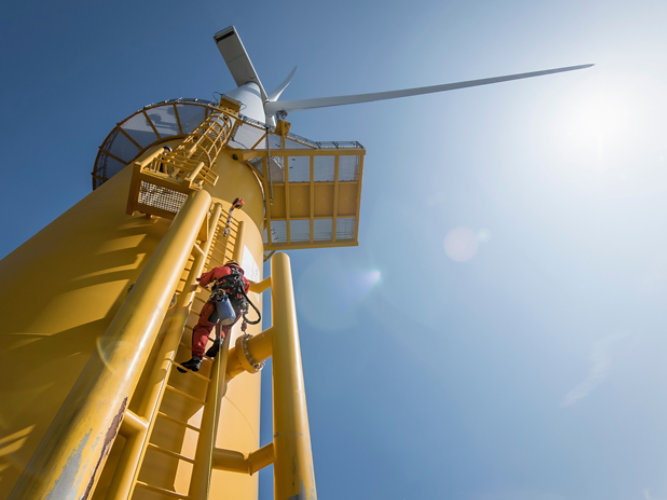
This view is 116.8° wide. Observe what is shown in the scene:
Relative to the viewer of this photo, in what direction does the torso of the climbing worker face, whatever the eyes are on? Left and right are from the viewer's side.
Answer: facing away from the viewer and to the left of the viewer
